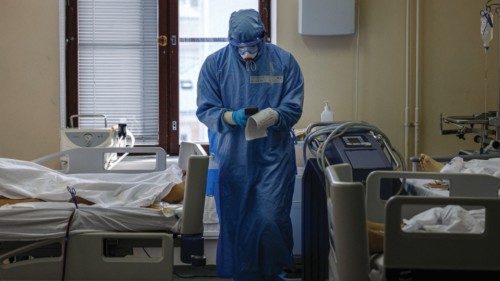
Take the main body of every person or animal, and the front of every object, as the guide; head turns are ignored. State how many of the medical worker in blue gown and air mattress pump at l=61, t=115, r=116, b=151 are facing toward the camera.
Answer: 2

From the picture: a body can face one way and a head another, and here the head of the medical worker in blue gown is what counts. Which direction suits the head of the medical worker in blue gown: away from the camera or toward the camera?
toward the camera

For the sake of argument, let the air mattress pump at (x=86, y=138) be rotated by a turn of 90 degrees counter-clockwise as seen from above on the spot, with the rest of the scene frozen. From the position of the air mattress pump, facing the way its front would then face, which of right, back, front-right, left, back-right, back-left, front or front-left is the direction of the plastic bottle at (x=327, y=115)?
front

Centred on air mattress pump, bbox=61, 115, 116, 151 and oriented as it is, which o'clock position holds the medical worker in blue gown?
The medical worker in blue gown is roughly at 10 o'clock from the air mattress pump.

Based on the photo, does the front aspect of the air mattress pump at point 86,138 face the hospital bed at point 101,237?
yes

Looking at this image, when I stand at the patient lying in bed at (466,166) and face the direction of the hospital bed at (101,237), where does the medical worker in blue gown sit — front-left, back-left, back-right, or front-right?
front-right

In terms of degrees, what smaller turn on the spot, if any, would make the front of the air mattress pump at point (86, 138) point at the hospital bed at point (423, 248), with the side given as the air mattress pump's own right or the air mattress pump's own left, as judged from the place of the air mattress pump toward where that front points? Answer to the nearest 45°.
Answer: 0° — it already faces it

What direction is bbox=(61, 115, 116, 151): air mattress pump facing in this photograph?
toward the camera

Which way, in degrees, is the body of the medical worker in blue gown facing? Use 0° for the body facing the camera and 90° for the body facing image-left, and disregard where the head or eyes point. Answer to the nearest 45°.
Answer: approximately 0°

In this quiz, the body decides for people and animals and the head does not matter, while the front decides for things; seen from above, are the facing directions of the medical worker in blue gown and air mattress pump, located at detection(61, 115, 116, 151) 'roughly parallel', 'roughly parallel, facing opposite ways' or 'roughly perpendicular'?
roughly parallel

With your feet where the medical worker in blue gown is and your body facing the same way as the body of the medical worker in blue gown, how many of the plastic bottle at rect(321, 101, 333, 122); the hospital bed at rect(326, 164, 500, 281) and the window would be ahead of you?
1

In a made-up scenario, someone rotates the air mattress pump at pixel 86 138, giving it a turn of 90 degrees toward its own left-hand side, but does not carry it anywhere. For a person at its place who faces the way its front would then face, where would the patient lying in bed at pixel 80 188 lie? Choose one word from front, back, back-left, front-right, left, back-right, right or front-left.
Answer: right

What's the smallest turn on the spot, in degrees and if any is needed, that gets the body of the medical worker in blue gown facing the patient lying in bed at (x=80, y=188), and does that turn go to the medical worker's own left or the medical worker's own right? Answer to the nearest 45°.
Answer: approximately 45° to the medical worker's own right
